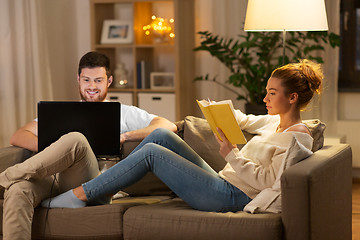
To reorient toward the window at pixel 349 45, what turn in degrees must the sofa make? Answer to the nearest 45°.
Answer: approximately 135° to its left

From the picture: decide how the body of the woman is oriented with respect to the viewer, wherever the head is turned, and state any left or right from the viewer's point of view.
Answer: facing to the left of the viewer

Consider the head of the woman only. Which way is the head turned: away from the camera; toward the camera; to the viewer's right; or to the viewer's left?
to the viewer's left

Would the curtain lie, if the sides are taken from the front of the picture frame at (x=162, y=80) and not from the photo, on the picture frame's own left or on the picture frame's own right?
on the picture frame's own right

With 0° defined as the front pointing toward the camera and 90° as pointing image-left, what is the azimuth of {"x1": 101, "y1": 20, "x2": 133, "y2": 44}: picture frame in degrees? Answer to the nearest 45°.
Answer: approximately 0°

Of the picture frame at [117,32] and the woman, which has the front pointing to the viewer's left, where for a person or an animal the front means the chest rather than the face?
the woman

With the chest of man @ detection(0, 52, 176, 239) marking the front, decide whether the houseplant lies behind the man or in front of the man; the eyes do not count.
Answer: behind

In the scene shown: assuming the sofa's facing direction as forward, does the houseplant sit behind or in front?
behind

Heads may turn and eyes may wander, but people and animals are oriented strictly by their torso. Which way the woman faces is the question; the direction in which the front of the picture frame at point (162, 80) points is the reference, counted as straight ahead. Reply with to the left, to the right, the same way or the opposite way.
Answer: to the right
